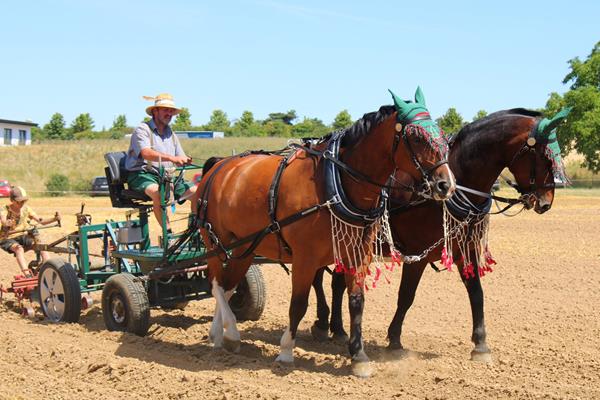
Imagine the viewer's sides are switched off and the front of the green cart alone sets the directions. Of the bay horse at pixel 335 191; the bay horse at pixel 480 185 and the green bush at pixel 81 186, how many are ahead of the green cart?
2

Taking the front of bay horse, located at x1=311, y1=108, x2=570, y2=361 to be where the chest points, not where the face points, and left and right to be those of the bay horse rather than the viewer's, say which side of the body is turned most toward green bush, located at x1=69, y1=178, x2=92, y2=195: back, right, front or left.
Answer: back

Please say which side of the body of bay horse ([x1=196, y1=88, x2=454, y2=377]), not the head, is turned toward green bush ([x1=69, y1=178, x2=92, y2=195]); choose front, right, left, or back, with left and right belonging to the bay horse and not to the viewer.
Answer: back

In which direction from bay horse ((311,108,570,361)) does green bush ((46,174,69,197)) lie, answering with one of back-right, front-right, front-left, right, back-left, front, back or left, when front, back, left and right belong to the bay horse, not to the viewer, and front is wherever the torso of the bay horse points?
back

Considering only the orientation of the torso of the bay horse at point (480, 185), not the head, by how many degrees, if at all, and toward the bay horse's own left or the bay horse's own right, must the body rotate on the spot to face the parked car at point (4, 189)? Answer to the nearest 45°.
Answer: approximately 180°

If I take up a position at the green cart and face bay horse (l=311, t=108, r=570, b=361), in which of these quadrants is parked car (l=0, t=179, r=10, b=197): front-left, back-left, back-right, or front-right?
back-left

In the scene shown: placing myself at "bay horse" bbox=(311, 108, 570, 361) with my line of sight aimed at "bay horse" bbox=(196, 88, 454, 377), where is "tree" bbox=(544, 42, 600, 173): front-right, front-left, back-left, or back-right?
back-right

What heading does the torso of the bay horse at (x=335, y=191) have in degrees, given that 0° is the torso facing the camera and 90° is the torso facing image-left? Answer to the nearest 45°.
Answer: approximately 315°
